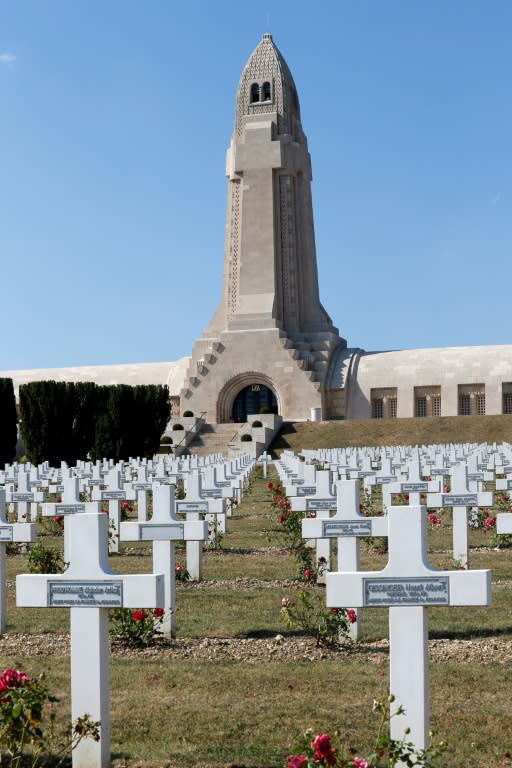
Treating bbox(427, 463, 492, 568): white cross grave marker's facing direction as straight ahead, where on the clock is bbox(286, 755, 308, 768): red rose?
The red rose is roughly at 12 o'clock from the white cross grave marker.

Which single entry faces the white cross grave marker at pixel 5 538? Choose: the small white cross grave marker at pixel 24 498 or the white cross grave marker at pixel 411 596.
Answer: the small white cross grave marker

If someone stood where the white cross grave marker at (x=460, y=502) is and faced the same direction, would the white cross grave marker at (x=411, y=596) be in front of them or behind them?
in front

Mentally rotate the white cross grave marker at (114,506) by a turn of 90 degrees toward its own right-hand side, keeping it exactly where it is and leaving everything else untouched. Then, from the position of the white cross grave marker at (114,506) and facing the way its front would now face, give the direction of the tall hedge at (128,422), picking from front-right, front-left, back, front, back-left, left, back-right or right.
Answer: right

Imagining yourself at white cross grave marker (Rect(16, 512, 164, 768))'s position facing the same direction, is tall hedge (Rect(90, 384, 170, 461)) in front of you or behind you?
behind

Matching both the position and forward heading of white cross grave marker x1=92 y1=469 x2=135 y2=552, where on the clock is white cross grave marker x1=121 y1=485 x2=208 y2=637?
white cross grave marker x1=121 y1=485 x2=208 y2=637 is roughly at 12 o'clock from white cross grave marker x1=92 y1=469 x2=135 y2=552.

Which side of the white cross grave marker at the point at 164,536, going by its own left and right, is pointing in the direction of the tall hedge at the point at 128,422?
back

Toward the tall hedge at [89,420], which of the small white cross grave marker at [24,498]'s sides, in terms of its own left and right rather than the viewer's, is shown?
back

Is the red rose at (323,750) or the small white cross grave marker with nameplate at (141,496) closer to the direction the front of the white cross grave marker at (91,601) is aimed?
the red rose

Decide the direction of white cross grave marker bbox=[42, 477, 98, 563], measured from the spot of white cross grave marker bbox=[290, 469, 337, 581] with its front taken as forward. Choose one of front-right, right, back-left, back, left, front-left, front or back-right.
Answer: back-right

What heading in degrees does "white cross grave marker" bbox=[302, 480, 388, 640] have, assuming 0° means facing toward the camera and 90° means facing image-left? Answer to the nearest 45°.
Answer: approximately 0°

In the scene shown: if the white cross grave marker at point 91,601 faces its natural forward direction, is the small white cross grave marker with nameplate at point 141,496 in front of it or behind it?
behind

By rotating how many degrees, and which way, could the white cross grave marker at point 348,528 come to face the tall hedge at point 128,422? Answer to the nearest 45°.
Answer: approximately 180°
